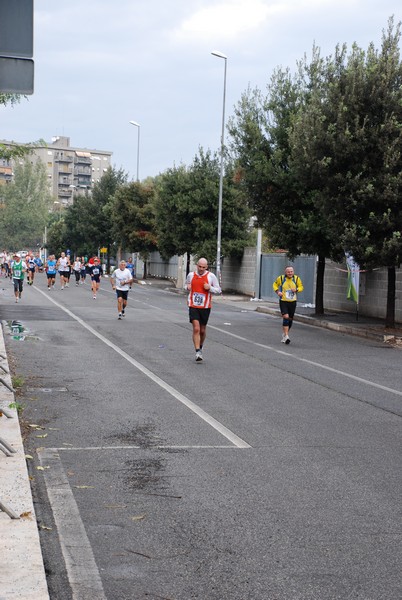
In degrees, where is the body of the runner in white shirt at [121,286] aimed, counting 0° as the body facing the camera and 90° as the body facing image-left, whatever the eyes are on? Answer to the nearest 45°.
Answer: approximately 0°

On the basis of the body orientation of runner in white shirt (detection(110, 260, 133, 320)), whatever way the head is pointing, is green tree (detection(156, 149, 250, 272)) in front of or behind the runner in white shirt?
behind

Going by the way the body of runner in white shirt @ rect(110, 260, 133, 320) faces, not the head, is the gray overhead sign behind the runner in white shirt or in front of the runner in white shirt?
in front

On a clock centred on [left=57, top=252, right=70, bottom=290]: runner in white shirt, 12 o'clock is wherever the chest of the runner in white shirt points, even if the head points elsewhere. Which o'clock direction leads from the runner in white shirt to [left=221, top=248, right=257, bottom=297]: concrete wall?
The concrete wall is roughly at 9 o'clock from the runner in white shirt.

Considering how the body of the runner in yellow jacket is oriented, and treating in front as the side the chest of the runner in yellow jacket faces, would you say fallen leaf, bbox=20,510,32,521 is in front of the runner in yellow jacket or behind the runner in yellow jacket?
in front

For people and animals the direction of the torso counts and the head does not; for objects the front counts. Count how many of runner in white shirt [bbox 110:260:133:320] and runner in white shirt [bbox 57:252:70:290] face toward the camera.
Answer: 2

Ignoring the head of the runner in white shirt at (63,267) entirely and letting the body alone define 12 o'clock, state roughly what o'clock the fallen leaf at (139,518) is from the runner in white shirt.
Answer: The fallen leaf is roughly at 12 o'clock from the runner in white shirt.

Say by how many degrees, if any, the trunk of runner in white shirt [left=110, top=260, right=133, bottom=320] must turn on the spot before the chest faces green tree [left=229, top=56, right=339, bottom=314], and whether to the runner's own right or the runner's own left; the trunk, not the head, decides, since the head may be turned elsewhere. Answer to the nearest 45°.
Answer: approximately 135° to the runner's own left
